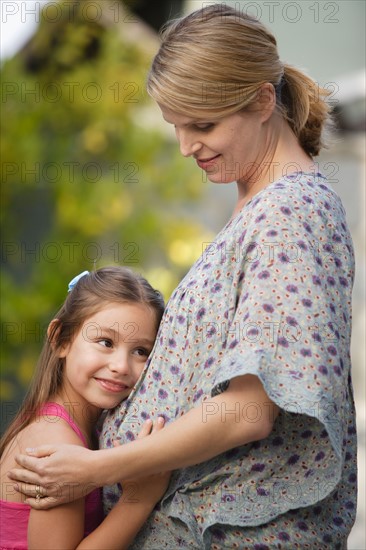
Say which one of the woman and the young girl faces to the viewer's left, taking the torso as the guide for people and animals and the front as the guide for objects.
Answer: the woman

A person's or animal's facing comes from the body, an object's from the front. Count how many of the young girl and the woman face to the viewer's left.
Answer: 1

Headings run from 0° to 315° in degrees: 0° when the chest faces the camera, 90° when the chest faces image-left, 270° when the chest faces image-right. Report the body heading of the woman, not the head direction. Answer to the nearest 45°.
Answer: approximately 90°

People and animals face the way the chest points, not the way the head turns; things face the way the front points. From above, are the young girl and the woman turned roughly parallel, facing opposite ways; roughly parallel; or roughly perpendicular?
roughly parallel, facing opposite ways

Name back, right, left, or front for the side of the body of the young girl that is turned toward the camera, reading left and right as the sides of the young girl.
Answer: right
